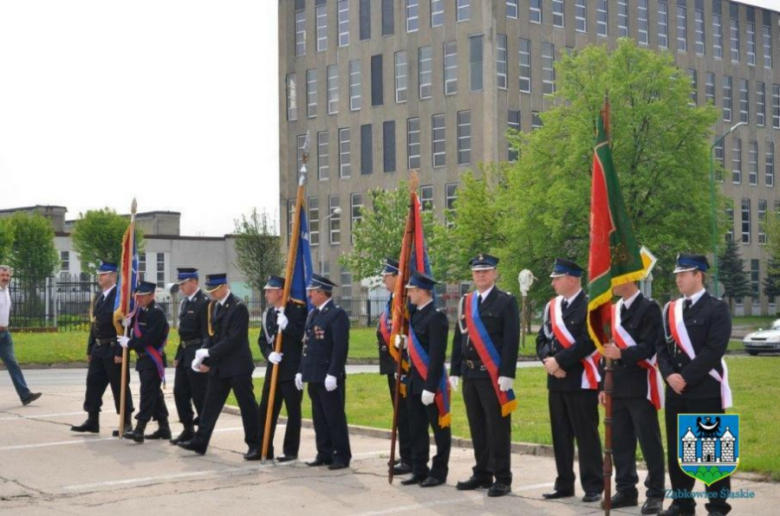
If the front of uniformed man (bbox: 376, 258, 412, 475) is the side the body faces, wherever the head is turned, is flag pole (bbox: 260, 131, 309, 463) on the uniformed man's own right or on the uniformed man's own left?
on the uniformed man's own right

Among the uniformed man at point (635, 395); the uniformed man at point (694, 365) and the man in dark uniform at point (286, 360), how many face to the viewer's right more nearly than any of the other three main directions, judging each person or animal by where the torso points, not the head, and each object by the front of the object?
0

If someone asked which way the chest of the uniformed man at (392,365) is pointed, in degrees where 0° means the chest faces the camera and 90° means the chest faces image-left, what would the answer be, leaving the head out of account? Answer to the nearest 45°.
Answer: approximately 45°

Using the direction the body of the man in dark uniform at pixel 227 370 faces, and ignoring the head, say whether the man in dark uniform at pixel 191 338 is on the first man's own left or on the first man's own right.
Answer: on the first man's own right

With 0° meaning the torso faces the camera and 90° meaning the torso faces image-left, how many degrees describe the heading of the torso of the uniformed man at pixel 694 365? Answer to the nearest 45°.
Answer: approximately 45°

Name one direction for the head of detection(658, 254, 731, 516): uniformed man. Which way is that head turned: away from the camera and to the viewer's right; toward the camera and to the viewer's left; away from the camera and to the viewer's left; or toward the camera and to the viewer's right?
toward the camera and to the viewer's left

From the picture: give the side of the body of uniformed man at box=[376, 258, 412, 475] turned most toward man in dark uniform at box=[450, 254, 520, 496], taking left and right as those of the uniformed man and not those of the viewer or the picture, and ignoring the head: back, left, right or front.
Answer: left

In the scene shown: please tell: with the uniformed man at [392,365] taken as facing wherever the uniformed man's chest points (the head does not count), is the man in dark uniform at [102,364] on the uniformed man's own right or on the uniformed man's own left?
on the uniformed man's own right

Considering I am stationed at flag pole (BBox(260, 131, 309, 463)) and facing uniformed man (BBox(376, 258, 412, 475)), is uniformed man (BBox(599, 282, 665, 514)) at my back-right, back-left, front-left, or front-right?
front-right

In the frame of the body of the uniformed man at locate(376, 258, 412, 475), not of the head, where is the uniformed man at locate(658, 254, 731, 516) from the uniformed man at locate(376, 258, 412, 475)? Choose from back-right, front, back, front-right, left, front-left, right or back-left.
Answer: left

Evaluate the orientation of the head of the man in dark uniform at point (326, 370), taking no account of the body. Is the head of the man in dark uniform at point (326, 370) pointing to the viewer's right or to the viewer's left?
to the viewer's left

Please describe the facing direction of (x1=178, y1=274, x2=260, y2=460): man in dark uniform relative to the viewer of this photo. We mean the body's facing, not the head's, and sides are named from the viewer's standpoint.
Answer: facing the viewer and to the left of the viewer
